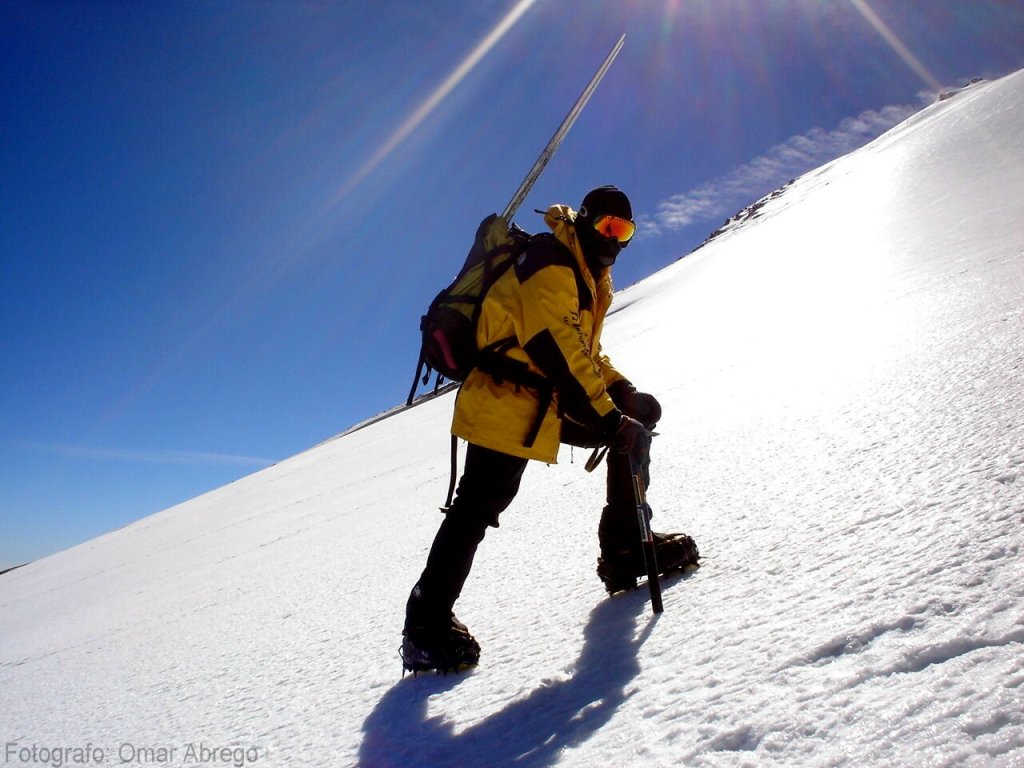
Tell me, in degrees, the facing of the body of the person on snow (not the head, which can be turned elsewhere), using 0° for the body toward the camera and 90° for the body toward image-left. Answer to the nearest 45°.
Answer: approximately 270°

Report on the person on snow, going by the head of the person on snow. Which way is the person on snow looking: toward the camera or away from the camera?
toward the camera
